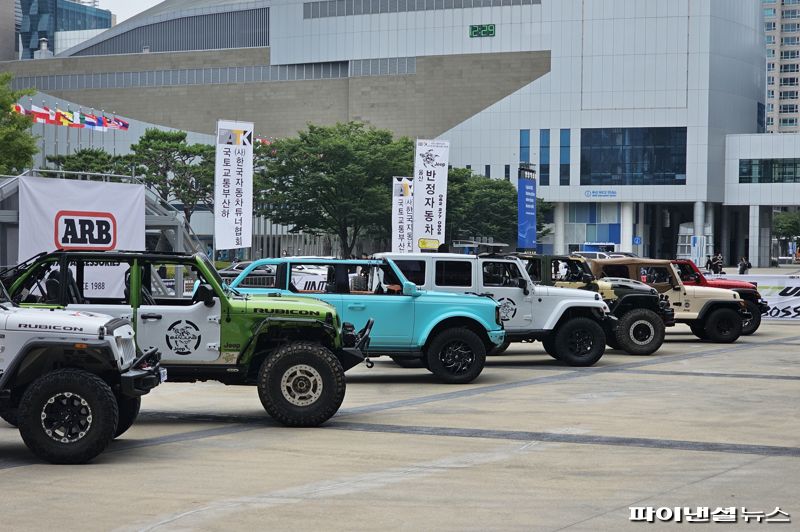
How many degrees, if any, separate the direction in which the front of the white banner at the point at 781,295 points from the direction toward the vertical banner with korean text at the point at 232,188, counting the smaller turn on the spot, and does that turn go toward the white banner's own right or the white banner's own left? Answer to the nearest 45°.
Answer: approximately 45° to the white banner's own right

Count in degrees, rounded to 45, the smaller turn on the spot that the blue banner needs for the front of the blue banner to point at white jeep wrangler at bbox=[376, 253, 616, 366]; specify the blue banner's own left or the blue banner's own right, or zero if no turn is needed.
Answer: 0° — it already faces it

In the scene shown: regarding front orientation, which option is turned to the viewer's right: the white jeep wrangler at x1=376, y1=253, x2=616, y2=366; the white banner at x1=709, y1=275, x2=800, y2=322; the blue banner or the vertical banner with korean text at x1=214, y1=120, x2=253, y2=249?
the white jeep wrangler

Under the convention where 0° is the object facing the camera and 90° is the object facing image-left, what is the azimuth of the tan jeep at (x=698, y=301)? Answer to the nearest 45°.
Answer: approximately 270°

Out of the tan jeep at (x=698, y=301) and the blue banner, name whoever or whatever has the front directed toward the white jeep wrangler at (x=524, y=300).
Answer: the blue banner

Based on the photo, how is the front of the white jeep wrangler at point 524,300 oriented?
to the viewer's right

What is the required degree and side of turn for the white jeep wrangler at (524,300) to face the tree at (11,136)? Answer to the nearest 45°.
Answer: approximately 135° to its left

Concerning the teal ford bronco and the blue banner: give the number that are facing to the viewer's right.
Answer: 1

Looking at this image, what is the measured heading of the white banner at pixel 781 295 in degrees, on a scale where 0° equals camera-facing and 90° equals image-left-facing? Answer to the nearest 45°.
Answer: approximately 0°

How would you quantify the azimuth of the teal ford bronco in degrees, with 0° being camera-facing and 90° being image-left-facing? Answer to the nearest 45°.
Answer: approximately 270°
